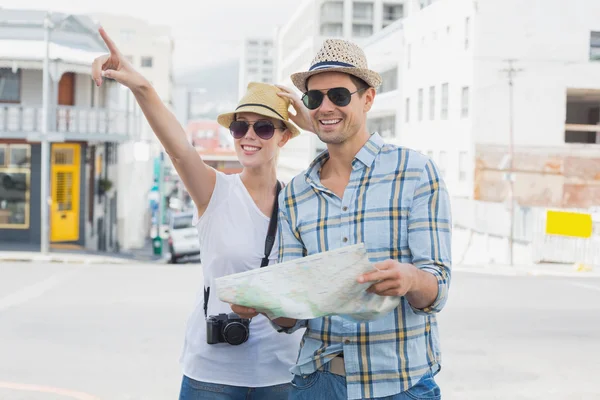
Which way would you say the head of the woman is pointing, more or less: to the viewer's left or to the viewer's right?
to the viewer's left

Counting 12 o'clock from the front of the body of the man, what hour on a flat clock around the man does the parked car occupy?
The parked car is roughly at 4 o'clock from the man.

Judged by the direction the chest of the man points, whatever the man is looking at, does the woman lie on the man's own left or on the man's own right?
on the man's own right

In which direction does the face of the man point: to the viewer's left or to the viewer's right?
to the viewer's left

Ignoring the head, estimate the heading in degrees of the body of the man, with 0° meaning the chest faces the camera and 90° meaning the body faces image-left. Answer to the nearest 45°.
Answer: approximately 45°

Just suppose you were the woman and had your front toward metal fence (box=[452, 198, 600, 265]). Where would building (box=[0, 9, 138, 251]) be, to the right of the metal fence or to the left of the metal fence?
left
